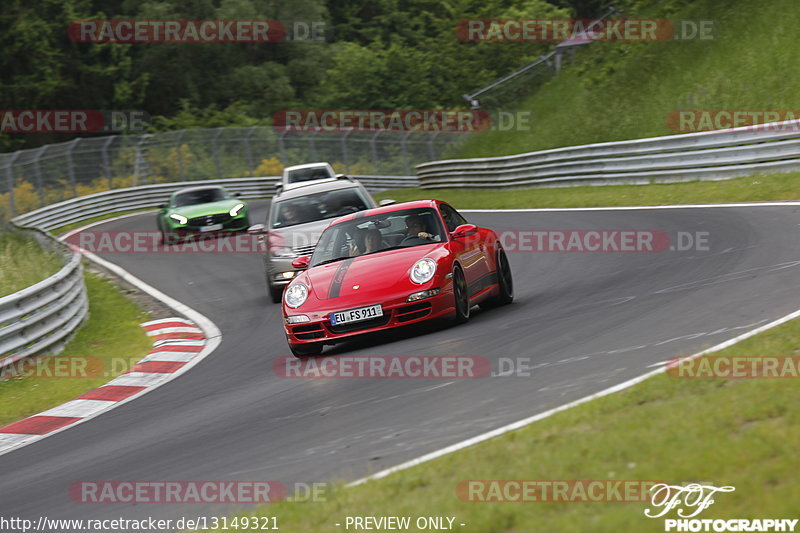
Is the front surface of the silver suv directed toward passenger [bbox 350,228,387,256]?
yes

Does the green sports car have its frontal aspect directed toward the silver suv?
yes

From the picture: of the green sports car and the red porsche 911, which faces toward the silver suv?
the green sports car

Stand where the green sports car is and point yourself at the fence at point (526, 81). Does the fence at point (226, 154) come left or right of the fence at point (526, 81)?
left

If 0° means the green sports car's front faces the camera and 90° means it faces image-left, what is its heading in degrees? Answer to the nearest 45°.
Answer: approximately 0°

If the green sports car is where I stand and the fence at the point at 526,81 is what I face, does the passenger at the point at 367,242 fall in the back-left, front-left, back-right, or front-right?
back-right

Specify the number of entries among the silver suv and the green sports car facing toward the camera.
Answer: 2

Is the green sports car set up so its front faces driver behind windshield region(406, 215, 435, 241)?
yes

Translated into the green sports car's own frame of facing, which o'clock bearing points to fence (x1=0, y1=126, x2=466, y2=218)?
The fence is roughly at 6 o'clock from the green sports car.

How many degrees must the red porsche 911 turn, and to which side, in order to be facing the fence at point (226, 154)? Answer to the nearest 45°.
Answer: approximately 135° to its right
